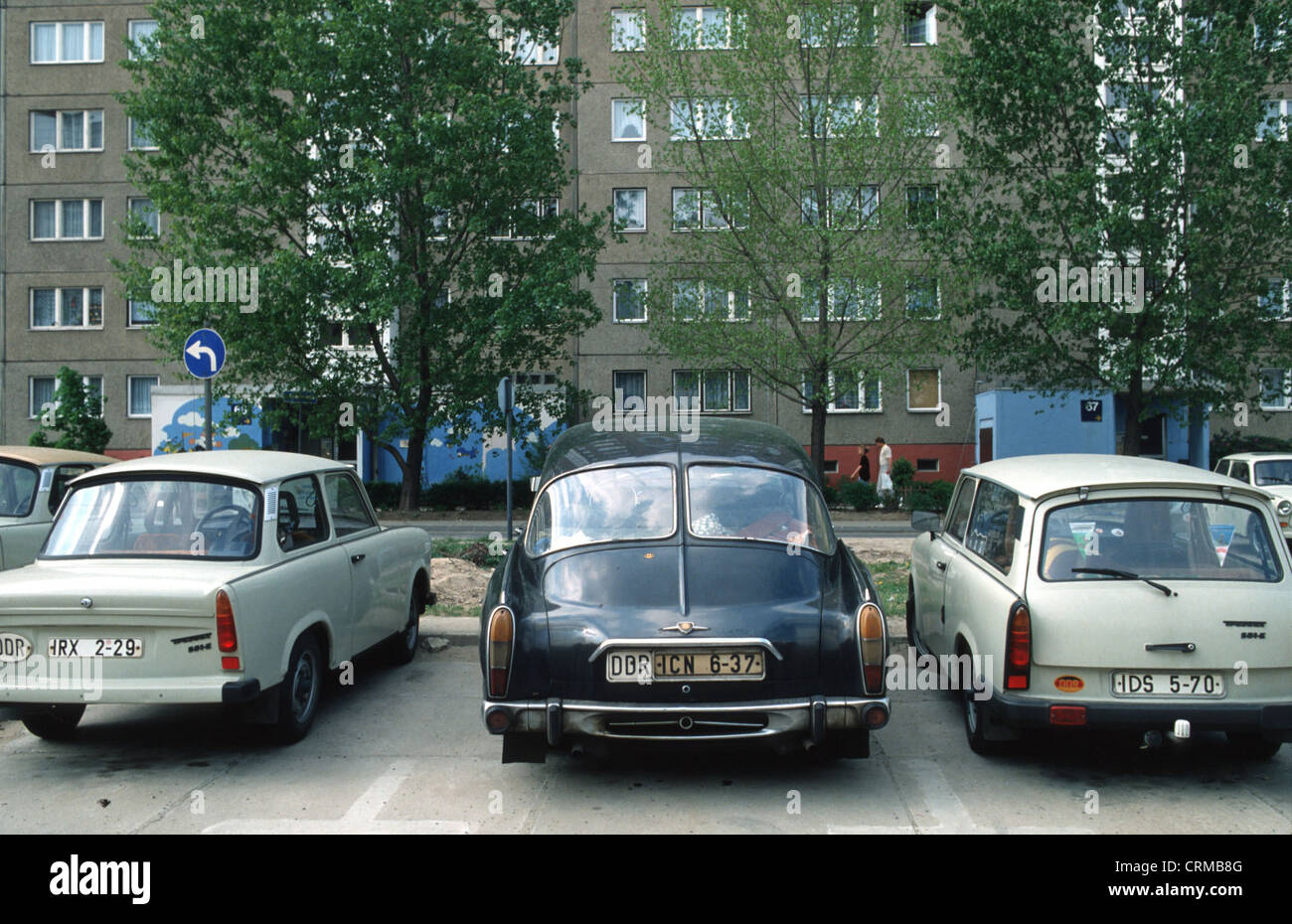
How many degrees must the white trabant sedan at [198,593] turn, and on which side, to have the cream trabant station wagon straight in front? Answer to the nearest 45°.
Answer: approximately 90° to its right

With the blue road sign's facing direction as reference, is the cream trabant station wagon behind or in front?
in front

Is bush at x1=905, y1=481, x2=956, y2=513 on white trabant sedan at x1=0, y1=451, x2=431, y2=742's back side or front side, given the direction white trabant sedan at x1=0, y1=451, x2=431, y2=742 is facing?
on the front side

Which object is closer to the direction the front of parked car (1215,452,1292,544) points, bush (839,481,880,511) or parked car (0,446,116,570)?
the parked car

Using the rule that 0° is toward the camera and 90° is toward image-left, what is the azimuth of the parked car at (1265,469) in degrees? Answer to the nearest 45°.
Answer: approximately 315°

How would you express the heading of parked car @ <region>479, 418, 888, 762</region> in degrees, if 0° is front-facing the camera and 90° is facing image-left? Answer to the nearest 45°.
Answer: approximately 180°

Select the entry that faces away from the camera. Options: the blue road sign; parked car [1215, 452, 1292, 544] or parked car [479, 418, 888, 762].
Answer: parked car [479, 418, 888, 762]

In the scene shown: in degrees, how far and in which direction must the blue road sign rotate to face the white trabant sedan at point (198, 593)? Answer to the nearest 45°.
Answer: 0° — it already faces it

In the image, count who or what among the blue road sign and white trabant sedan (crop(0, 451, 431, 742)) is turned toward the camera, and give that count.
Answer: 1

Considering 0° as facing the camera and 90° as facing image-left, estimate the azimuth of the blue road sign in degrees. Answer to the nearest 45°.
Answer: approximately 0°

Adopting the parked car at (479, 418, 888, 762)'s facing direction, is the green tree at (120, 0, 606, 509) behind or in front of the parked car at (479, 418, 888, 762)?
in front
